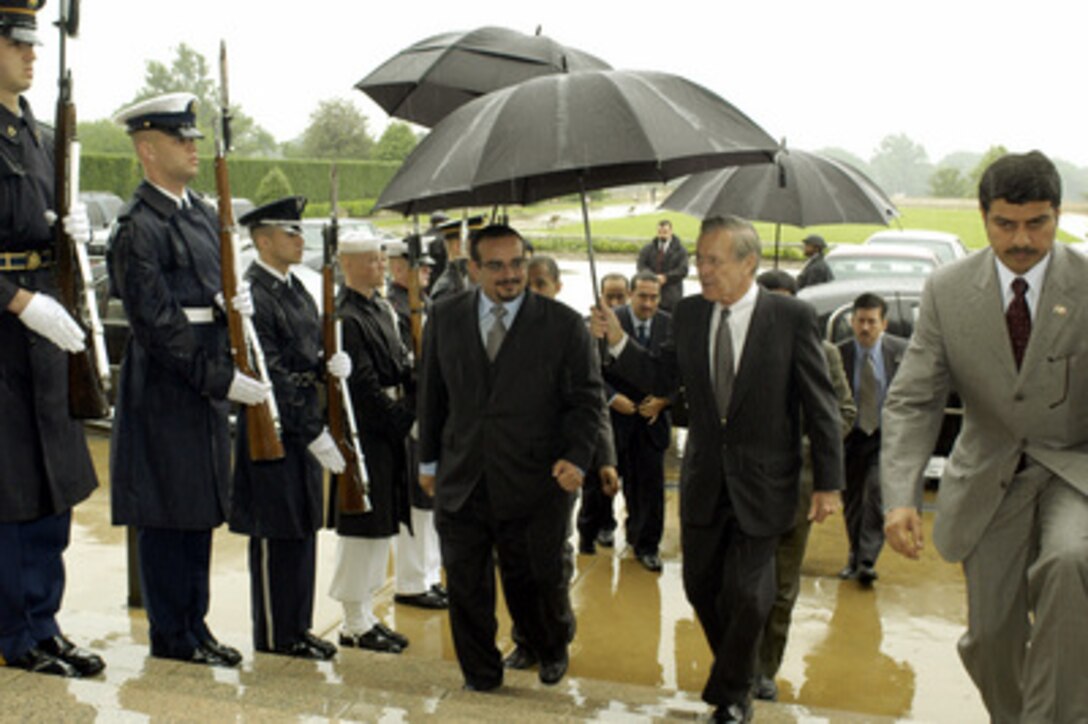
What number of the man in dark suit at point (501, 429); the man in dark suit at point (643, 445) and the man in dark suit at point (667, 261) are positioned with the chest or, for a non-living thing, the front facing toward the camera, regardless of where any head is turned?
3

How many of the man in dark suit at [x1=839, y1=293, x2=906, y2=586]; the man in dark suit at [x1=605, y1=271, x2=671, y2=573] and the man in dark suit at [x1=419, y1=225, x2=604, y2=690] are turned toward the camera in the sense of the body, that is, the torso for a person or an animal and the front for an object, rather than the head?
3

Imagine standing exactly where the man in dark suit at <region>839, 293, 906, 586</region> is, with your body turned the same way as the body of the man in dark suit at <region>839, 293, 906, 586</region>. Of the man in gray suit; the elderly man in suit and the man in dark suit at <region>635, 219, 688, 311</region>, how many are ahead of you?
2

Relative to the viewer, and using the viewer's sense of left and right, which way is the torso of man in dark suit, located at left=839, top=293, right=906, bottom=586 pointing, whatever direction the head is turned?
facing the viewer

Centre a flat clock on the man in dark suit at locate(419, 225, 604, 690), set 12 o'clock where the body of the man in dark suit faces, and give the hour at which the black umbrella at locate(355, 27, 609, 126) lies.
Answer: The black umbrella is roughly at 6 o'clock from the man in dark suit.

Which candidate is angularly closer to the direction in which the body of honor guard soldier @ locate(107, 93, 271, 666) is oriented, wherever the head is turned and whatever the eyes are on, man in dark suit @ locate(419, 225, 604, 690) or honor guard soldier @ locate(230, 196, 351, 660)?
the man in dark suit

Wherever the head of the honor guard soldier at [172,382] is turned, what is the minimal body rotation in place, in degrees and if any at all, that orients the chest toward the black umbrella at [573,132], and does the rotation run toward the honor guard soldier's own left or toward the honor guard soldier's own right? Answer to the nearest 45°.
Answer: approximately 45° to the honor guard soldier's own left

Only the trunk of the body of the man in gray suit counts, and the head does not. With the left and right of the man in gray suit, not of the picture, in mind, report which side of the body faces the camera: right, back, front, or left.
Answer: front

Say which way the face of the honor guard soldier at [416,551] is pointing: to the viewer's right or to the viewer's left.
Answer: to the viewer's right
